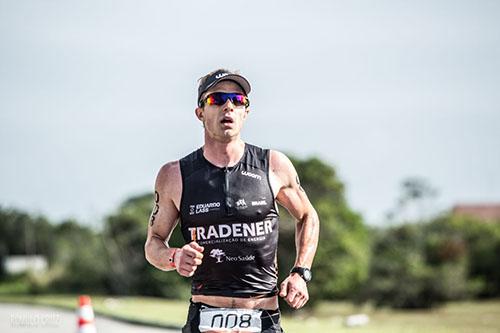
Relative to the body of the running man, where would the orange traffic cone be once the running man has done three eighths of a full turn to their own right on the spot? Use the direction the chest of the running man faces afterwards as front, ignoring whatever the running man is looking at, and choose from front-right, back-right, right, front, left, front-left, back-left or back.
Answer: front

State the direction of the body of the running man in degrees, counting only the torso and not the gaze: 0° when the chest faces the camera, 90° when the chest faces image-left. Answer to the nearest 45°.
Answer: approximately 0°
